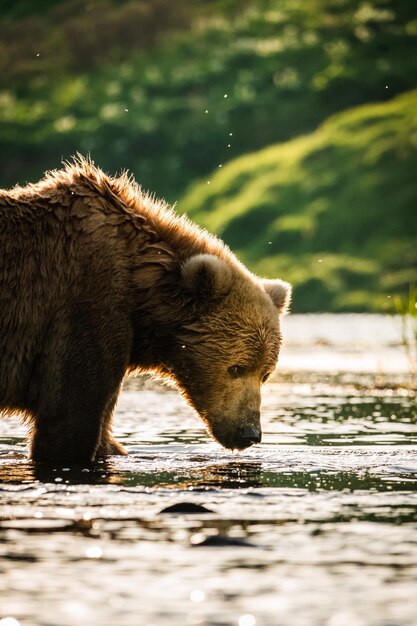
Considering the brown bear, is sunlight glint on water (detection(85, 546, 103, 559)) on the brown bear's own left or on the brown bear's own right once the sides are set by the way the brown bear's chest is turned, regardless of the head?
on the brown bear's own right

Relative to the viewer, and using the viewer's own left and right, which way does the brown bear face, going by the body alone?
facing to the right of the viewer
